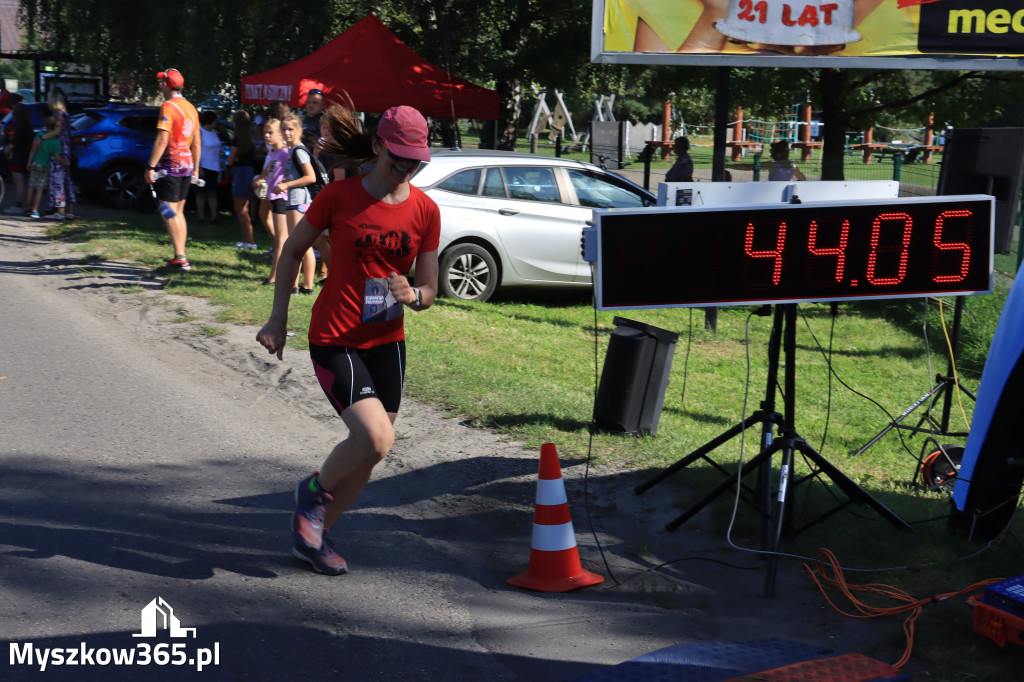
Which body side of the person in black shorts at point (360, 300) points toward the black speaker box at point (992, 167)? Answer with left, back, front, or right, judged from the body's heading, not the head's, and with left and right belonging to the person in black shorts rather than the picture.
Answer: left

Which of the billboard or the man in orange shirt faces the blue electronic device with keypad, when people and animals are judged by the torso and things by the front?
the billboard

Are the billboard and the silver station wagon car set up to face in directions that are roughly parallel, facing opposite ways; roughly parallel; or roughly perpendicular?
roughly perpendicular

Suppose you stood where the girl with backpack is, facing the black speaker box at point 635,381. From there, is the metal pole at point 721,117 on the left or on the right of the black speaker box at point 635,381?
left

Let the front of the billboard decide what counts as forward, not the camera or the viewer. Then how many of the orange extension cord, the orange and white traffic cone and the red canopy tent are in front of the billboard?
2

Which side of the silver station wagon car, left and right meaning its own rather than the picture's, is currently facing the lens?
right

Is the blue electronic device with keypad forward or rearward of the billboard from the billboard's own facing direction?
forward

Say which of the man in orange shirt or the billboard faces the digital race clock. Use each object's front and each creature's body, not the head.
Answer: the billboard

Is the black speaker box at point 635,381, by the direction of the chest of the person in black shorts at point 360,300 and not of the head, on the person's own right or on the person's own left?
on the person's own left

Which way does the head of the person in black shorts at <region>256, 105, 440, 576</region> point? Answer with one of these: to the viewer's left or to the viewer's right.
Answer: to the viewer's right

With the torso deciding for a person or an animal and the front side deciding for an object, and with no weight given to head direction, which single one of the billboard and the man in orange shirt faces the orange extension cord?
the billboard
